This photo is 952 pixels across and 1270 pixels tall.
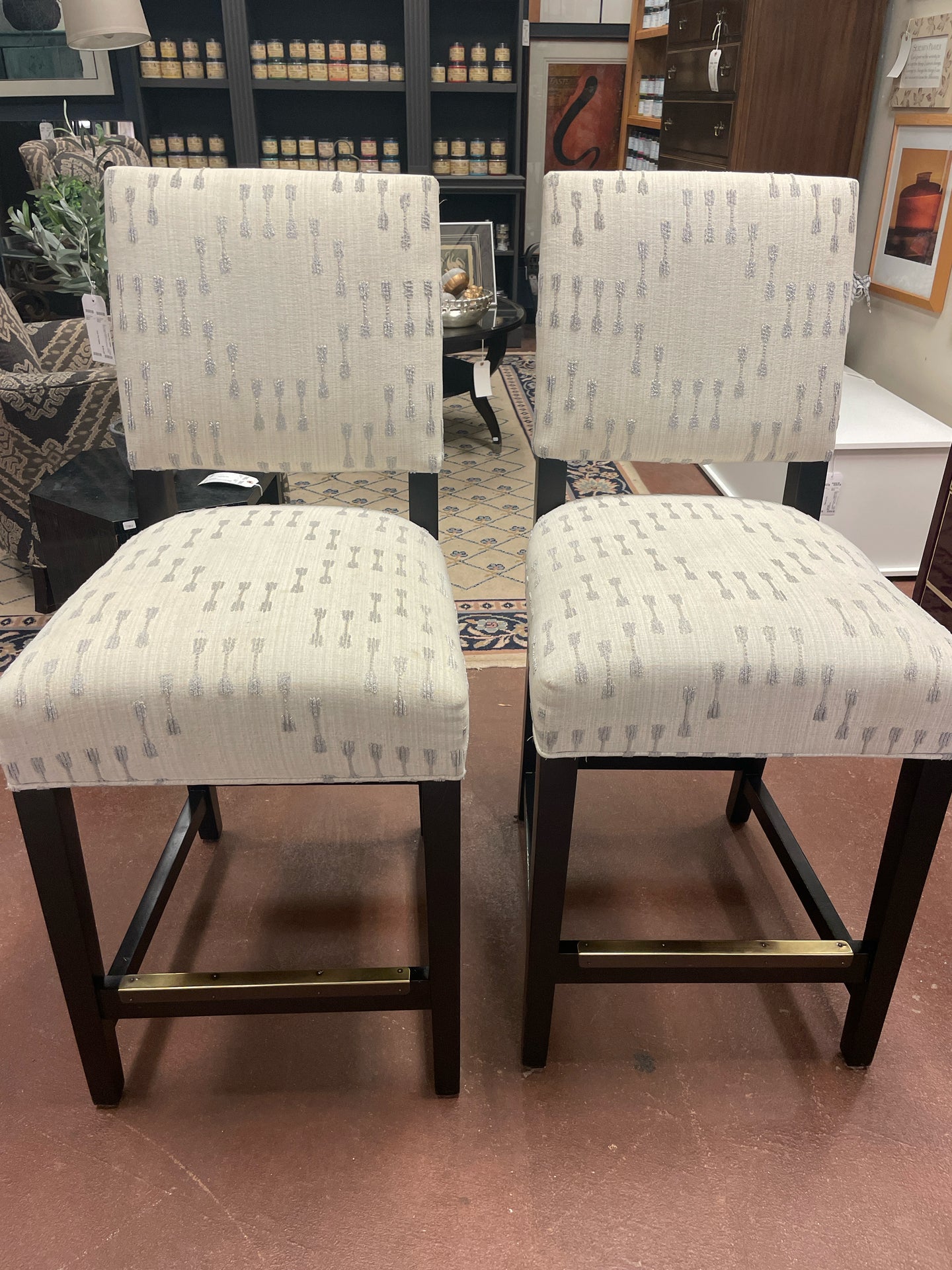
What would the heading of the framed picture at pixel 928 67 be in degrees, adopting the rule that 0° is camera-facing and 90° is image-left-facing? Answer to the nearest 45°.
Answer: approximately 45°

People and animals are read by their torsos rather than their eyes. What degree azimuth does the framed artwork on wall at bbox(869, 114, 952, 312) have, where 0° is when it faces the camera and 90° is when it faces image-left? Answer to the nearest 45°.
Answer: approximately 45°

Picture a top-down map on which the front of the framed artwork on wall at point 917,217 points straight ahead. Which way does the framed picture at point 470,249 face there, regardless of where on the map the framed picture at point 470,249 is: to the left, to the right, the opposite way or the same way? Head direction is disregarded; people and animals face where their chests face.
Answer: to the left

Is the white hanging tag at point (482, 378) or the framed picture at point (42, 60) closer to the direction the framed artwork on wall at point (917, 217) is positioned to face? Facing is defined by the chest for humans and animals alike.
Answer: the white hanging tag

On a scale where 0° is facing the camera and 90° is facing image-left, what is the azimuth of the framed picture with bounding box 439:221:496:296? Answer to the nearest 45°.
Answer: approximately 0°

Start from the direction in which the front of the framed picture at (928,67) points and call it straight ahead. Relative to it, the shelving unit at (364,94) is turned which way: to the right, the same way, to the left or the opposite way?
to the left
